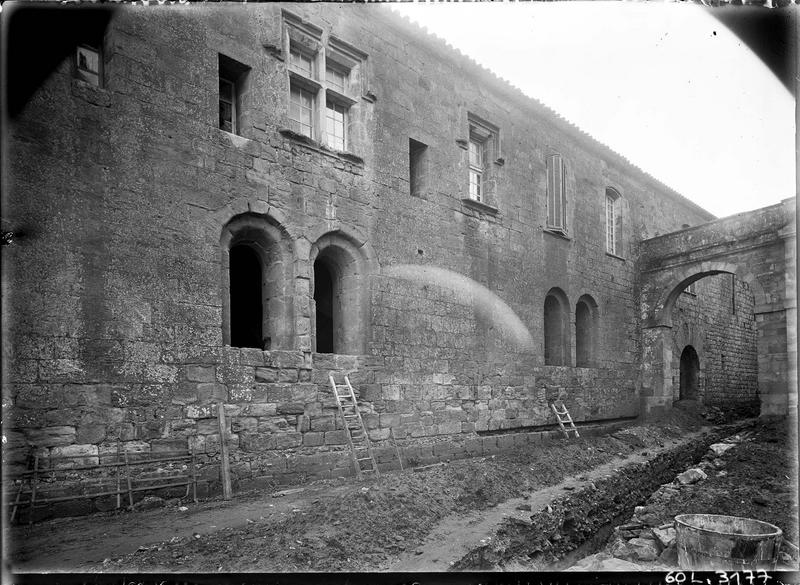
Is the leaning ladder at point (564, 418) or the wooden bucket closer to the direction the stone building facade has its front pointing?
the wooden bucket

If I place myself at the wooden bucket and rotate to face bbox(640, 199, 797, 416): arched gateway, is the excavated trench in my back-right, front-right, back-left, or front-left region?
front-left

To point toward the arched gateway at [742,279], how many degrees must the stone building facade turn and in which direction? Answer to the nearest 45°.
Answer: approximately 90° to its left

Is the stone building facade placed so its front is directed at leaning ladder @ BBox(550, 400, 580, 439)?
no

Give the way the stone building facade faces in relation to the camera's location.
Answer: facing the viewer and to the right of the viewer

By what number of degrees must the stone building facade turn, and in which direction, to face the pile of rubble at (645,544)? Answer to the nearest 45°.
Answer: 0° — it already faces it

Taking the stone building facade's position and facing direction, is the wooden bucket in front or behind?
in front
